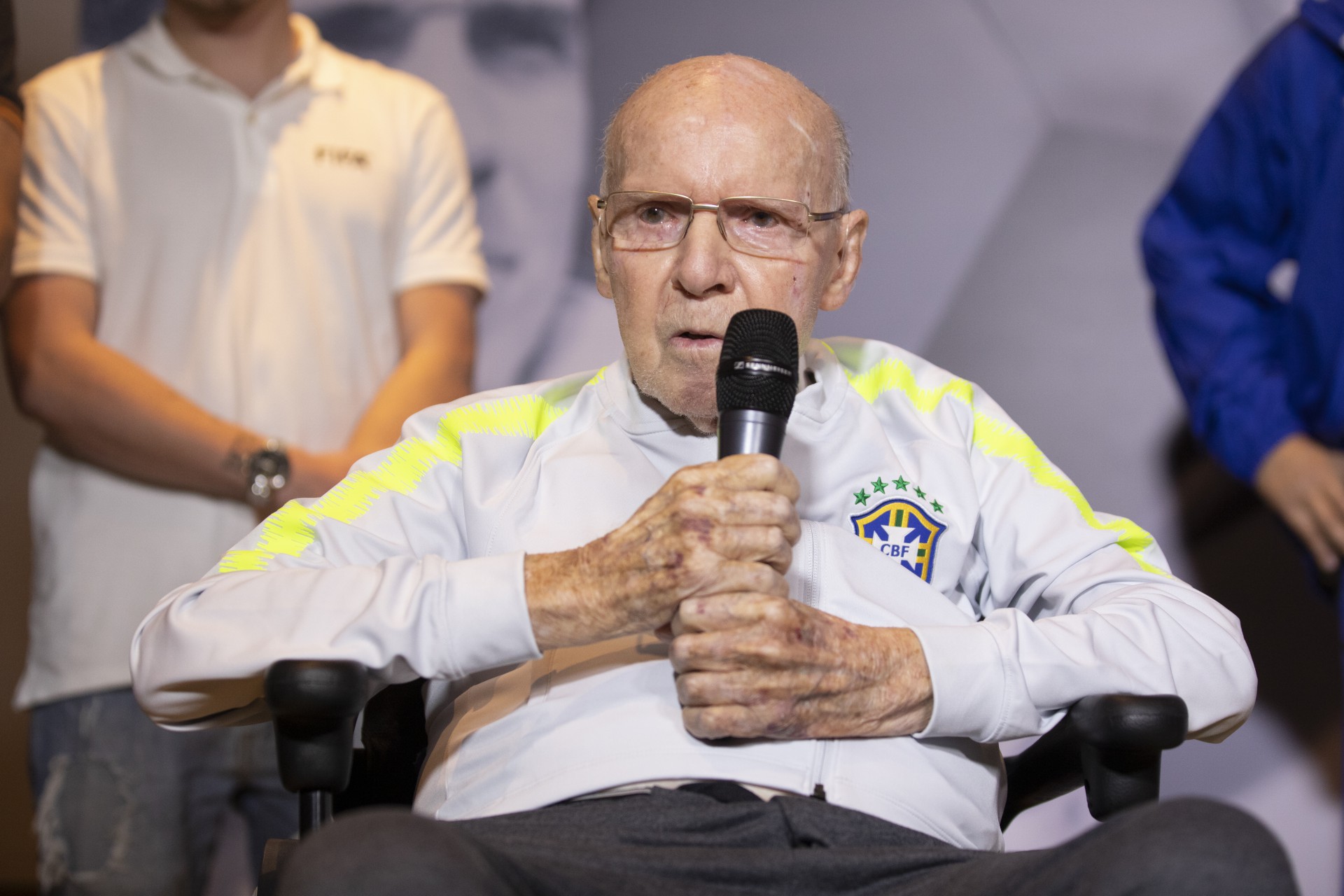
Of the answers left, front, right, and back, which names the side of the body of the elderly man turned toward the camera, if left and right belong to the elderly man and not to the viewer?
front
